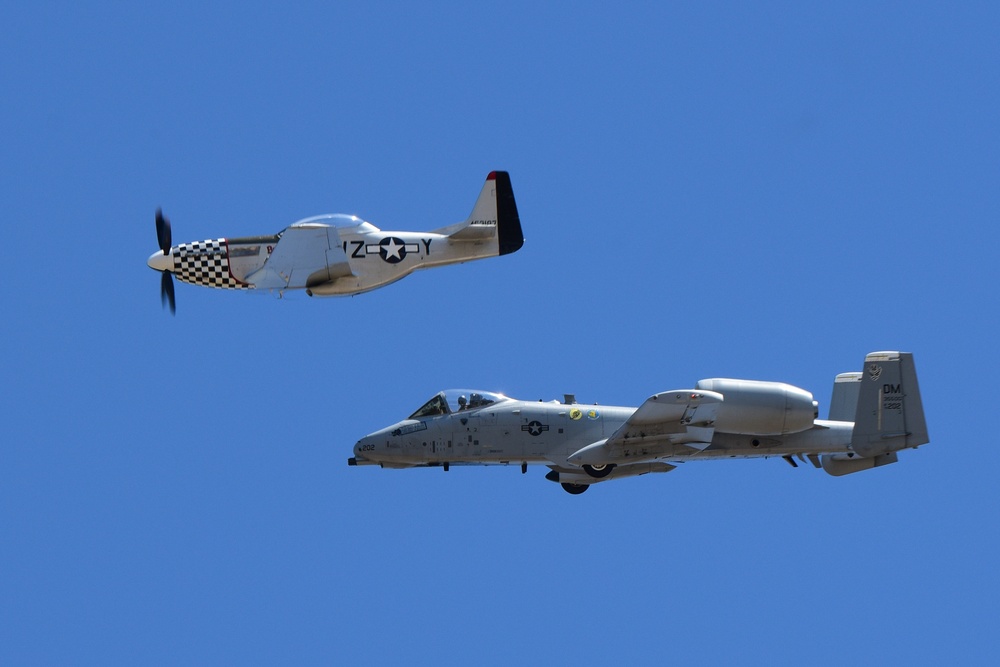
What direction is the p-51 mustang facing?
to the viewer's left

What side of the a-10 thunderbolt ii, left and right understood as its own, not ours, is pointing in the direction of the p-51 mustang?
front

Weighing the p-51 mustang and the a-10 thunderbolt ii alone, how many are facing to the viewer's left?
2

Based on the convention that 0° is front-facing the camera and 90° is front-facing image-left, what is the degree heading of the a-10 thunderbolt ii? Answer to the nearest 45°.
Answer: approximately 90°
